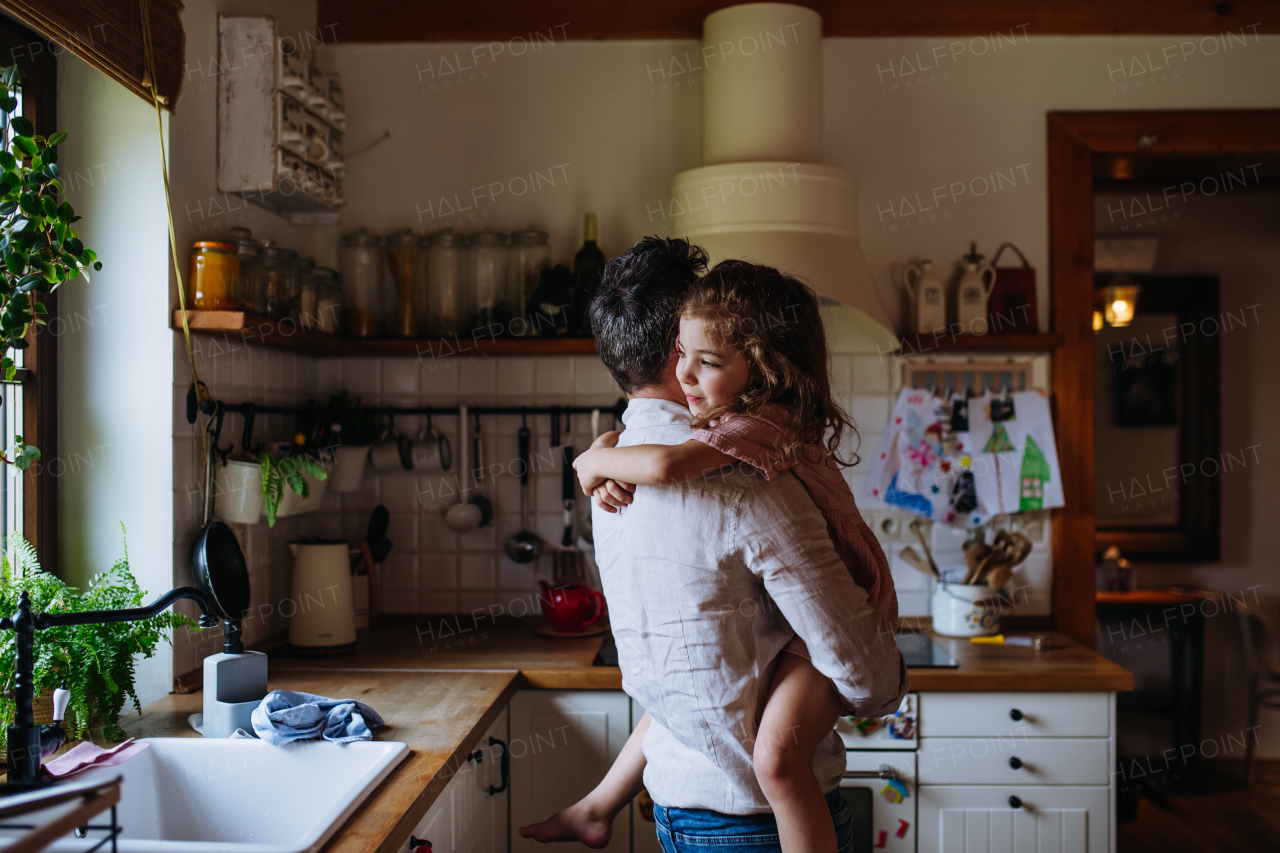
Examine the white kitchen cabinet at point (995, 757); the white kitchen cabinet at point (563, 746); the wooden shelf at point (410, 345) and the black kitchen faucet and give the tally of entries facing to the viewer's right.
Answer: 1

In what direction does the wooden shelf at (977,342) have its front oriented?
toward the camera

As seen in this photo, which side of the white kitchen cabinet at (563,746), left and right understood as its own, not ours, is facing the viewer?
front

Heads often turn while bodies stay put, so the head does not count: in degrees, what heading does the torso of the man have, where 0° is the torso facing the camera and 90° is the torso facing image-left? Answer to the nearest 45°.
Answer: approximately 225°

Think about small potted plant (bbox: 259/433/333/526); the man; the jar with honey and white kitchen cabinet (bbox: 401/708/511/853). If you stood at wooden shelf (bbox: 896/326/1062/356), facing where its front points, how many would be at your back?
0

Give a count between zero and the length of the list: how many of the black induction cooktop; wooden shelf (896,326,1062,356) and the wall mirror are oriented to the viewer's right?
0

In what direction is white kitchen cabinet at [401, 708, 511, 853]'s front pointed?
to the viewer's right

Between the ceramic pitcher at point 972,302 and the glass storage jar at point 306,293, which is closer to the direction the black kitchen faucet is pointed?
the ceramic pitcher

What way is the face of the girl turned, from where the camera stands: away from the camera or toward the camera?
toward the camera

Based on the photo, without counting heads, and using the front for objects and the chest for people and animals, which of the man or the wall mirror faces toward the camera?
the wall mirror

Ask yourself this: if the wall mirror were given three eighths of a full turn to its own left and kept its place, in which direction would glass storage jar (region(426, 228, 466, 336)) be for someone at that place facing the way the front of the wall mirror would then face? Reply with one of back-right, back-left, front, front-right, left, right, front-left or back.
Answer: back

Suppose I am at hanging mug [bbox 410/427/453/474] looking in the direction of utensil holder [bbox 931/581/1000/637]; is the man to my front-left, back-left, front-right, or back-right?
front-right

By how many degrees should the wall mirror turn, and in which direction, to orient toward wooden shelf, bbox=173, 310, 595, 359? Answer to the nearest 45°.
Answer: approximately 45° to its right

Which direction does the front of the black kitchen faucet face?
to the viewer's right

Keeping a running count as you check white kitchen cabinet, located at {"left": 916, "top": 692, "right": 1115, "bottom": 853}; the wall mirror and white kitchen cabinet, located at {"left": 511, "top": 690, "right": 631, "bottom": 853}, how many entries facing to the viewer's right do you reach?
0

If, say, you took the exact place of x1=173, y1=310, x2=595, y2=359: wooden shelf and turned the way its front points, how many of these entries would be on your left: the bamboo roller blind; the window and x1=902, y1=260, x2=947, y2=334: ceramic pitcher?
1
